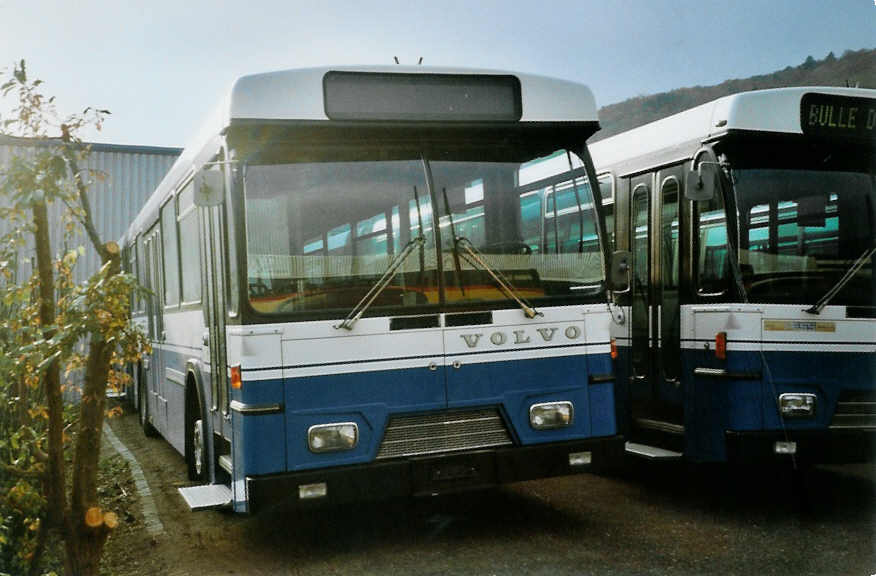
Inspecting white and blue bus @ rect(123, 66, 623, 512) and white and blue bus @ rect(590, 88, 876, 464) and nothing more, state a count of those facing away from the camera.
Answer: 0

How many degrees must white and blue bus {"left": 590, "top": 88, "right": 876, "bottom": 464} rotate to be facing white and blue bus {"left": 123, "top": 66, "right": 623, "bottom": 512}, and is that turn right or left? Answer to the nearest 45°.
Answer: approximately 90° to its right

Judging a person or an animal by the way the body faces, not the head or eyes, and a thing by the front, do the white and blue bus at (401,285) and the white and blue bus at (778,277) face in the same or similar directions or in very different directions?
same or similar directions

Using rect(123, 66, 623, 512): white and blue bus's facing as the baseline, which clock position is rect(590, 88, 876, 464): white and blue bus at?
rect(590, 88, 876, 464): white and blue bus is roughly at 10 o'clock from rect(123, 66, 623, 512): white and blue bus.
